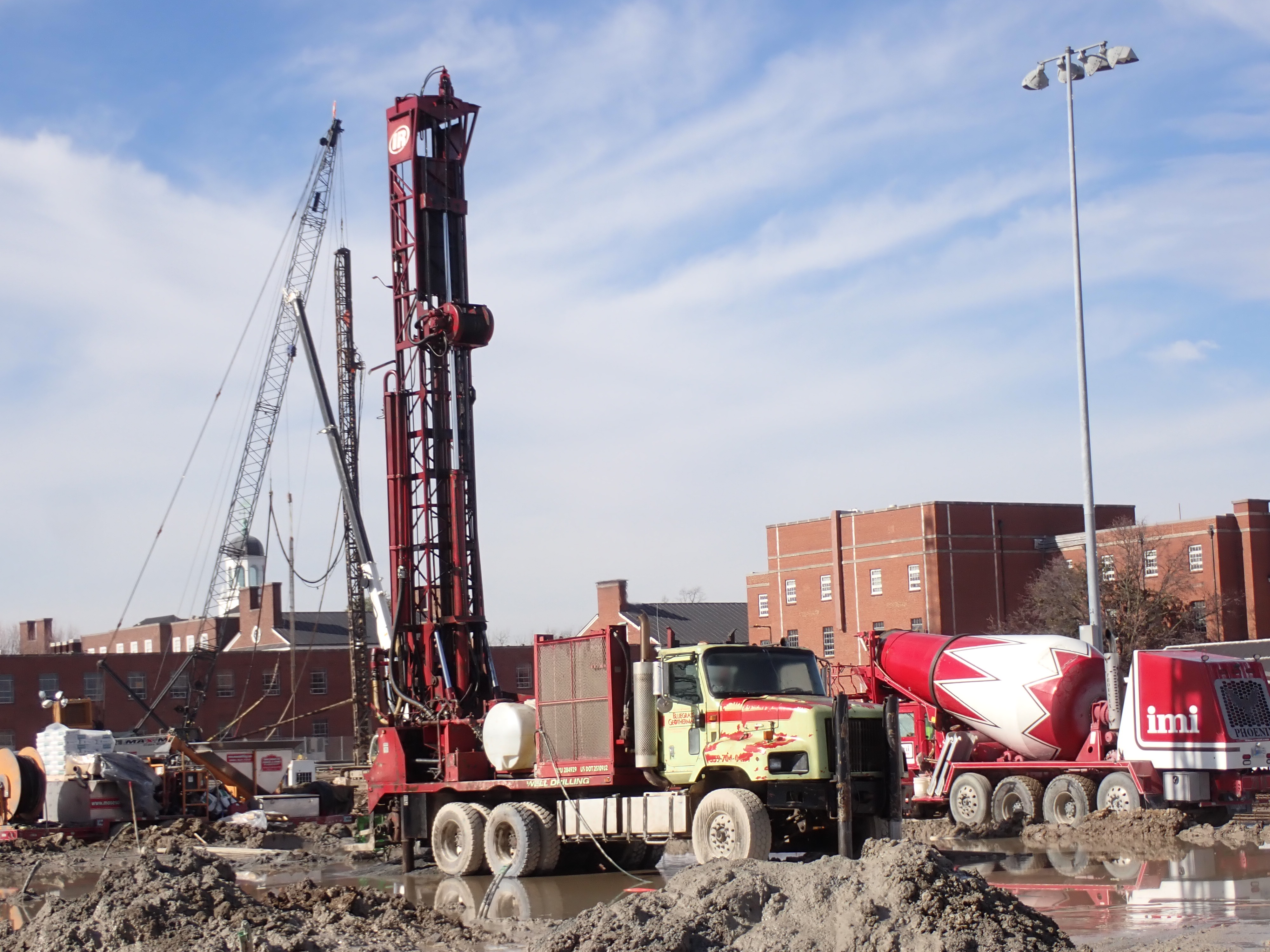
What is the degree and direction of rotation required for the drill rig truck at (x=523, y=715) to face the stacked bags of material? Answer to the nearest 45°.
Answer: approximately 180°

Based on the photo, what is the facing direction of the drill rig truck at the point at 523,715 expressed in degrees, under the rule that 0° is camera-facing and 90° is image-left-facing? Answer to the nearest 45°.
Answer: approximately 315°
